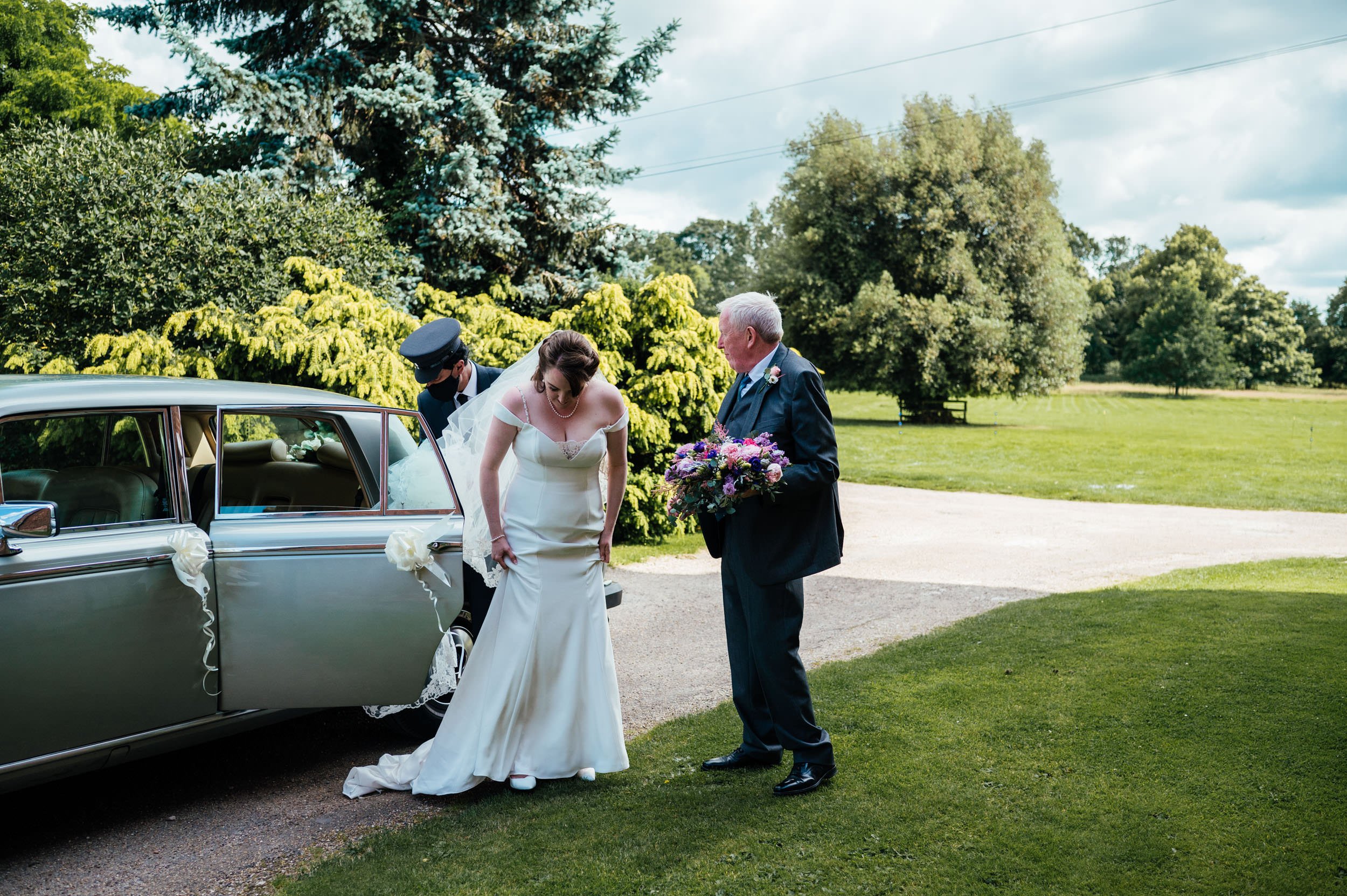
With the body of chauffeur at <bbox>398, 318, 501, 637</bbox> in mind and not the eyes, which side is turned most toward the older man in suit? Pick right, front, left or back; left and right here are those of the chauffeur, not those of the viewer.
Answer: left

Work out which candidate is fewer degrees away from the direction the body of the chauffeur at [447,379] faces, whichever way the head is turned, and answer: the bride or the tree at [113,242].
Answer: the bride

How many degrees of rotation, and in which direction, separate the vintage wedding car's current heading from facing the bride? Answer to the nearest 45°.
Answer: approximately 135° to its left

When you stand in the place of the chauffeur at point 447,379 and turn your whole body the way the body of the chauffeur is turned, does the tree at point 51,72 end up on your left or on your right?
on your right

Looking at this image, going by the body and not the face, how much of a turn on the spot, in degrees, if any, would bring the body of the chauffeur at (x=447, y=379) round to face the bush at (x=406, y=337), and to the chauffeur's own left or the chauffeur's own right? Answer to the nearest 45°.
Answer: approximately 135° to the chauffeur's own right

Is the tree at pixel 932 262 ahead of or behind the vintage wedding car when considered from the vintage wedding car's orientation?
behind

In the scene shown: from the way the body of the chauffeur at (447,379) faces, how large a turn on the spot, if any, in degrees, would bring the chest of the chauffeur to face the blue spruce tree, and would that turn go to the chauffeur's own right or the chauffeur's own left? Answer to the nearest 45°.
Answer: approximately 135° to the chauffeur's own right

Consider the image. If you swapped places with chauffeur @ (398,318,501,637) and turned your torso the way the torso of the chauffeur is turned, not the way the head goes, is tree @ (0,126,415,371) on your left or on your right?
on your right

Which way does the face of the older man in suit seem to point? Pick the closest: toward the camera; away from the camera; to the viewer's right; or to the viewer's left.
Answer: to the viewer's left

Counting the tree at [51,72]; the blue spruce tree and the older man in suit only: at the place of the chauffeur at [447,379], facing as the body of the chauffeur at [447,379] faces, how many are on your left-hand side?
1

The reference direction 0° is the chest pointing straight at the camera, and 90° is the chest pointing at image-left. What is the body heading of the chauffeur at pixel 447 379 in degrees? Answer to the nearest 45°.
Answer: approximately 45°

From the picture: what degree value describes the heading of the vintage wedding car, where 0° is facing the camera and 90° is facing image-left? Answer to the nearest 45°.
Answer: approximately 45°
